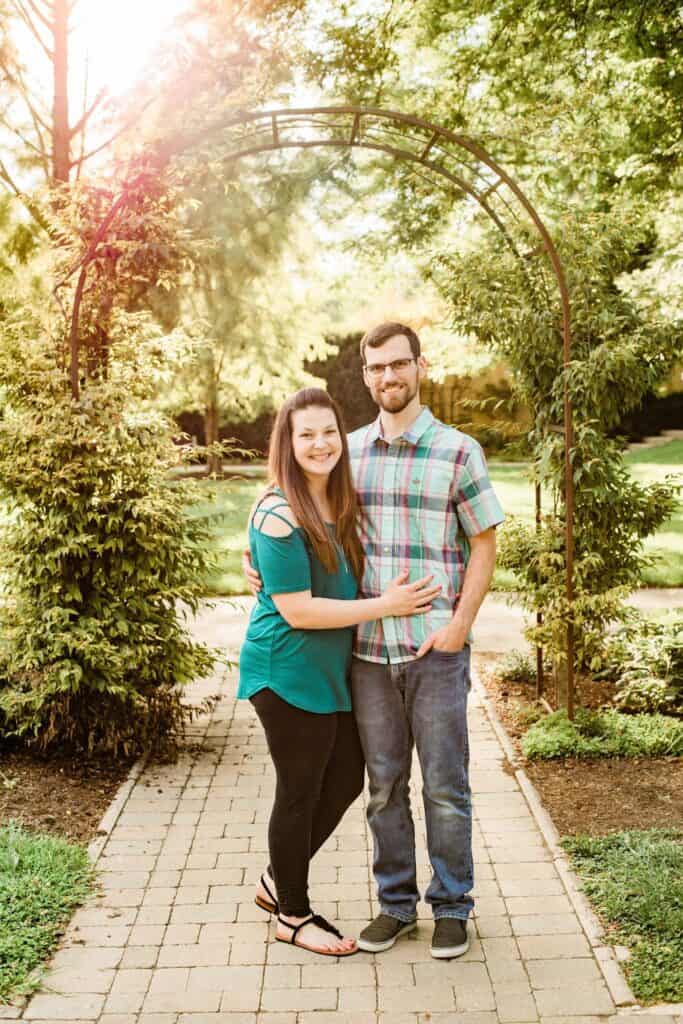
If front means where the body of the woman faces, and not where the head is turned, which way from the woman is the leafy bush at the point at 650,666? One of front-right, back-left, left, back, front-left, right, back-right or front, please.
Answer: left

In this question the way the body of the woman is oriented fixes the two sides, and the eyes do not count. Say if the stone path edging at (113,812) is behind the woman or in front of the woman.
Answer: behind

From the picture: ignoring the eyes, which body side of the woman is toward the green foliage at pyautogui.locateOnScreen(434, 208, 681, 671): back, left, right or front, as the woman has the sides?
left

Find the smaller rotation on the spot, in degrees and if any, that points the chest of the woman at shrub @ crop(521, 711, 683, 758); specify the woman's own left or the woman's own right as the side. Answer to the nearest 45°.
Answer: approximately 90° to the woman's own left

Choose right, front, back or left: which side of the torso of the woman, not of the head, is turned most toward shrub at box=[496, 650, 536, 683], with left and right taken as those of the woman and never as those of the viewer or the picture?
left

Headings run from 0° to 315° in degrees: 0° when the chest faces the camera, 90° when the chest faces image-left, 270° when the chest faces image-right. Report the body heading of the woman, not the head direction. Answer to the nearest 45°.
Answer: approximately 315°

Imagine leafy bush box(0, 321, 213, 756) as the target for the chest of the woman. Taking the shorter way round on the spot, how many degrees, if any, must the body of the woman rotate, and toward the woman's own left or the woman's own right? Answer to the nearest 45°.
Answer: approximately 180°
